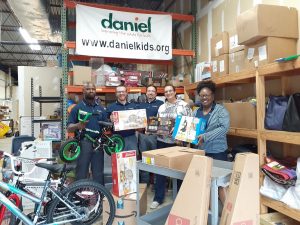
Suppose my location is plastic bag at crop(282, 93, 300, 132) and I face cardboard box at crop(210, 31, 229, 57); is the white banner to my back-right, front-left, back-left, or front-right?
front-left

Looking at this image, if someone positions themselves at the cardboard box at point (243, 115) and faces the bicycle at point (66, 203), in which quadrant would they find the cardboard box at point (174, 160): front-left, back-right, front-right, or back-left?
front-left

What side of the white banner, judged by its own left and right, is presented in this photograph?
front

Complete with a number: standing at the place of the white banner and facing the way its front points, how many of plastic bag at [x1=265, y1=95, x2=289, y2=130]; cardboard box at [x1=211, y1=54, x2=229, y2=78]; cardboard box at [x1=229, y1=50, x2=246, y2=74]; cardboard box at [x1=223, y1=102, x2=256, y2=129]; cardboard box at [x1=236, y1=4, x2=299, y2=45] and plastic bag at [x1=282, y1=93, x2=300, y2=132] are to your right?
0

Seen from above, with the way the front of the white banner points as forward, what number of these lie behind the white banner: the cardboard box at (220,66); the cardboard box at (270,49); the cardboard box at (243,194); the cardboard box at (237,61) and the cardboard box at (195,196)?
0

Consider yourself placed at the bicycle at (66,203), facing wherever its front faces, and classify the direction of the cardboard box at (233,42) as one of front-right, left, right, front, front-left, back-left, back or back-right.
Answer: back

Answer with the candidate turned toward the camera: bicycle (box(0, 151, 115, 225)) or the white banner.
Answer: the white banner

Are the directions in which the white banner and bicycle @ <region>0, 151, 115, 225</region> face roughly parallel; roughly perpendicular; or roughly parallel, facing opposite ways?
roughly perpendicular

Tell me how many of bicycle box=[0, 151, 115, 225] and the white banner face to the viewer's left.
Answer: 1

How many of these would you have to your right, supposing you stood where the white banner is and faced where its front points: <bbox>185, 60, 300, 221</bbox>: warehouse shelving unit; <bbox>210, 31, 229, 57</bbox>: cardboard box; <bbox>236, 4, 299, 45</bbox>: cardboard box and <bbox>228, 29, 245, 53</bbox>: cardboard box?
0

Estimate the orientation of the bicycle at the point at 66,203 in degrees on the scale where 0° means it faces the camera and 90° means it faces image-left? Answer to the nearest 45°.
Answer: approximately 90°

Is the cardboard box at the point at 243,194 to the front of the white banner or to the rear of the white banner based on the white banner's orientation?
to the front

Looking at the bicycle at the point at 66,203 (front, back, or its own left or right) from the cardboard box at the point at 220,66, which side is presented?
back

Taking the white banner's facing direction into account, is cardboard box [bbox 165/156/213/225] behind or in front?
in front

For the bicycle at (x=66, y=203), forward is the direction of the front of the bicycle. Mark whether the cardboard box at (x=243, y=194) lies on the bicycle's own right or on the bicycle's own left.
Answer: on the bicycle's own left
